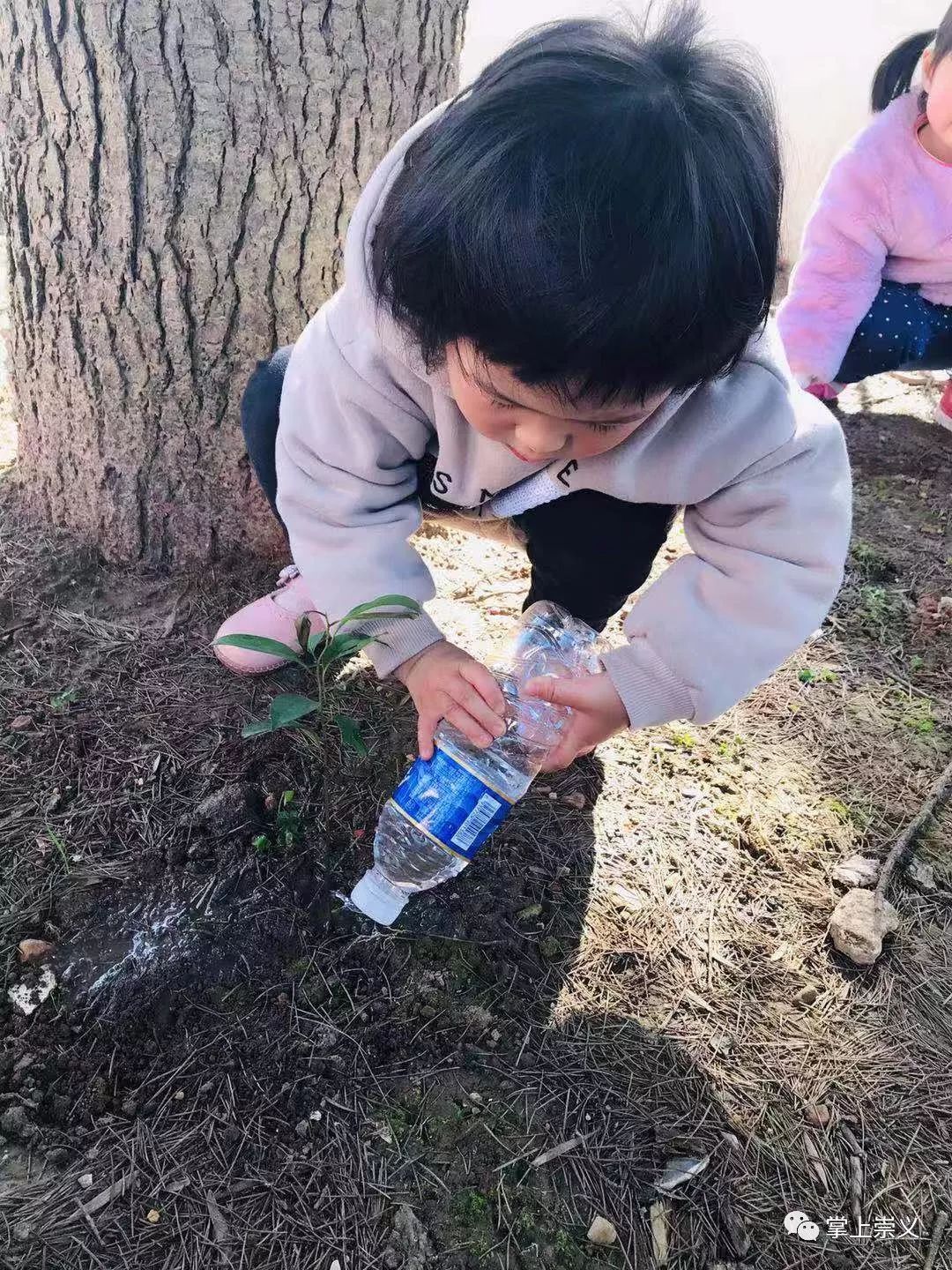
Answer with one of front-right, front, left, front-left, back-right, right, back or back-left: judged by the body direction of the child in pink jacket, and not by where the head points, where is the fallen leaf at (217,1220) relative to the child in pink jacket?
front-right

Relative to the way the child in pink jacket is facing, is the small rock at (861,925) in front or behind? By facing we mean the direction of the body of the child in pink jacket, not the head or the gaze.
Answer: in front

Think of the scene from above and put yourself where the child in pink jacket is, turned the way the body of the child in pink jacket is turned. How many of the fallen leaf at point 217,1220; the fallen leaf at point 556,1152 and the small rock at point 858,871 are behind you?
0

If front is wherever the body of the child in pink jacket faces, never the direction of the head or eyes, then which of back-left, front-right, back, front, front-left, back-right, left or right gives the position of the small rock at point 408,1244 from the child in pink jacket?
front-right
